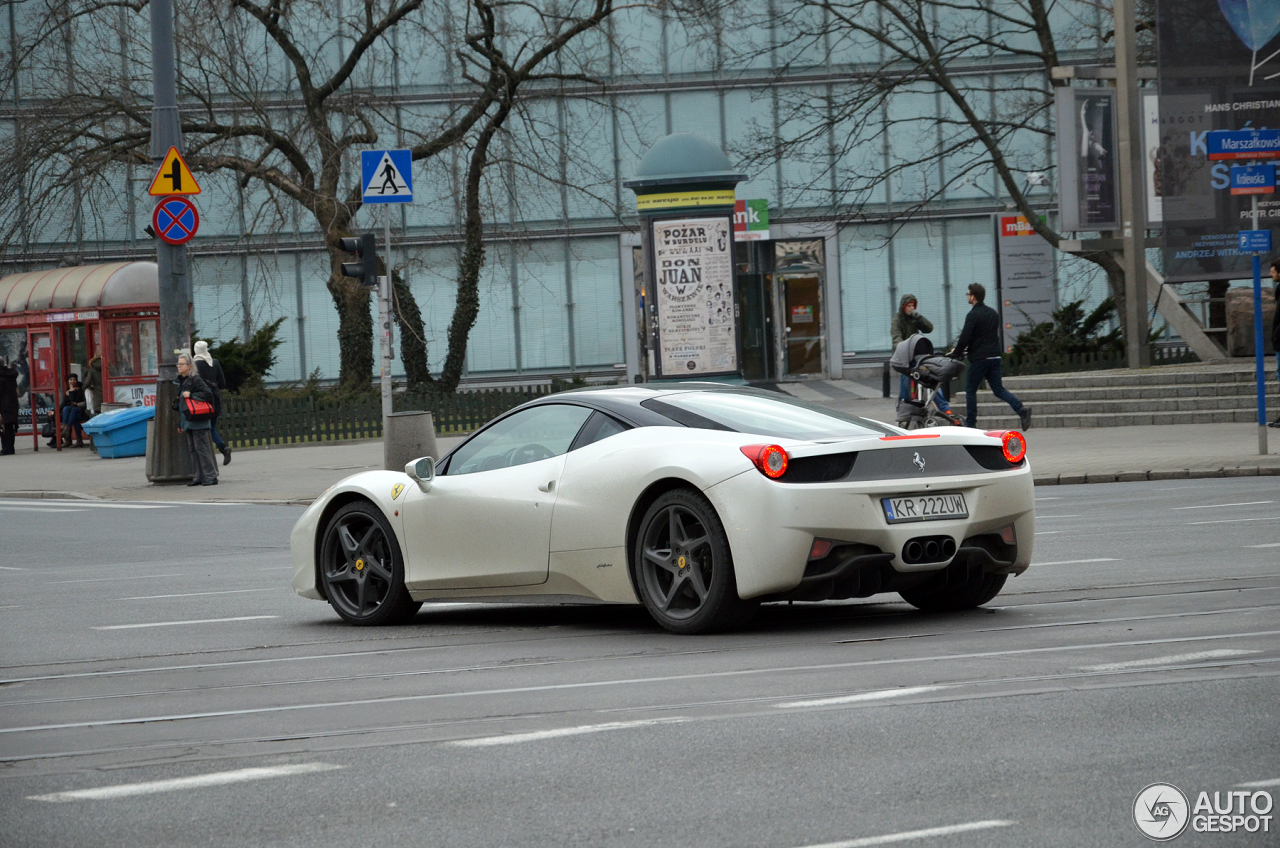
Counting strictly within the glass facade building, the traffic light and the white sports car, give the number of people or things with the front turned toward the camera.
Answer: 1

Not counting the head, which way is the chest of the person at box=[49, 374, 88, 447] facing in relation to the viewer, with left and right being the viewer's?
facing the viewer

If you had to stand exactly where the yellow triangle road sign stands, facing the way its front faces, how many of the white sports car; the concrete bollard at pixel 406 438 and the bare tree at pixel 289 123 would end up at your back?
1

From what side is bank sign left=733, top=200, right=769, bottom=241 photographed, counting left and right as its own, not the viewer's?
front

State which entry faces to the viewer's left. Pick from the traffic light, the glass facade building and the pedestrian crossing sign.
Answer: the traffic light

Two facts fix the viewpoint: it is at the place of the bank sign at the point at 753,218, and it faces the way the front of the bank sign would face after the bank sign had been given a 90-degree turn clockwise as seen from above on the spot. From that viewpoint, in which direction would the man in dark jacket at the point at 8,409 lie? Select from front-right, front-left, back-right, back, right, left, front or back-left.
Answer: front-left

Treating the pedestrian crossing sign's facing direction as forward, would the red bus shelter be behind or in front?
behind

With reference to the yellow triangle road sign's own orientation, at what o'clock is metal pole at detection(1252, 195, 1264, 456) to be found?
The metal pole is roughly at 10 o'clock from the yellow triangle road sign.

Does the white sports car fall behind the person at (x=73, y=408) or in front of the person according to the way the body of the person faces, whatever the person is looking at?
in front

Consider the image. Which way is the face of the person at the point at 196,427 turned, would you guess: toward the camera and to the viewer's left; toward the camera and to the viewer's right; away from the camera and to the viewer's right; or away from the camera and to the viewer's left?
toward the camera and to the viewer's left

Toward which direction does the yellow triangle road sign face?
toward the camera

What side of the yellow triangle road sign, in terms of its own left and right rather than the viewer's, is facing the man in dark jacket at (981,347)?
left

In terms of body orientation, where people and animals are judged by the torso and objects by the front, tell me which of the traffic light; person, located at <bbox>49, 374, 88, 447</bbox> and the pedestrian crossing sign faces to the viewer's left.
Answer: the traffic light

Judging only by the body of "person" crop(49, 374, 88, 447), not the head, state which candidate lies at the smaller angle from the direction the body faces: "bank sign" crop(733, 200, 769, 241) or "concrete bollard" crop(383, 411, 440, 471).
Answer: the concrete bollard

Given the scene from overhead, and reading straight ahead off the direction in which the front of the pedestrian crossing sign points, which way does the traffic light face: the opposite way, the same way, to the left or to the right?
to the right

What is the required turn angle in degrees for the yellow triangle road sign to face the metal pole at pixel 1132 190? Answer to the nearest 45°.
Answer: approximately 90° to its left

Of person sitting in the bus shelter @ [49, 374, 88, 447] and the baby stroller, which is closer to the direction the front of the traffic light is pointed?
the person sitting in the bus shelter
